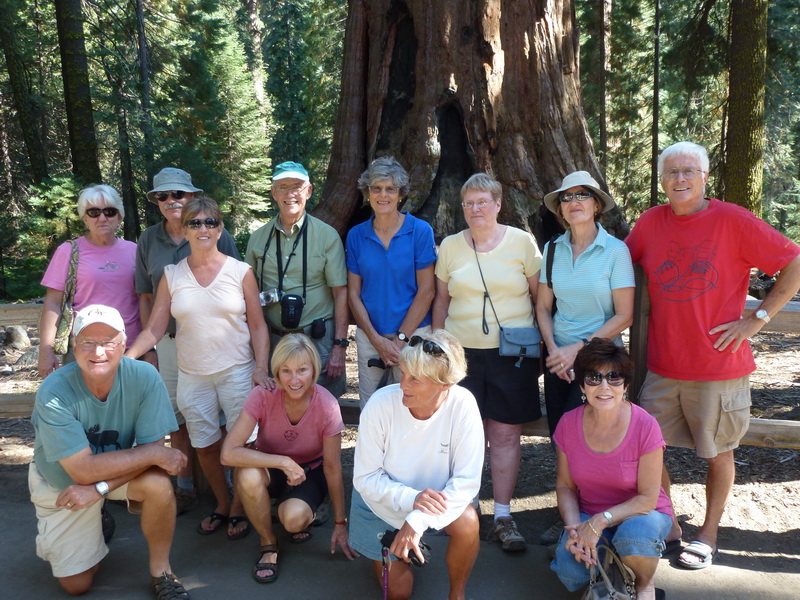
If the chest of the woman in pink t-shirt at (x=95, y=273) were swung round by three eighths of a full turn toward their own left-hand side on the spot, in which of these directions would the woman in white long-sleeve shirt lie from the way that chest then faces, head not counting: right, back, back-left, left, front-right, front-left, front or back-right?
right

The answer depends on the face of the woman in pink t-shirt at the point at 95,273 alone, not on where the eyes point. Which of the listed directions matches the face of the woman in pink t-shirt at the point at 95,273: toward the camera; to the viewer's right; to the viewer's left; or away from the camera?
toward the camera

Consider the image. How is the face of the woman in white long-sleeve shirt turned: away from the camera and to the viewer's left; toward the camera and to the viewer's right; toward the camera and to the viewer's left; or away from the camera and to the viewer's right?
toward the camera and to the viewer's left

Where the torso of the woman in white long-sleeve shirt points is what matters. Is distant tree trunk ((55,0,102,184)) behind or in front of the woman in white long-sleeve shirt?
behind

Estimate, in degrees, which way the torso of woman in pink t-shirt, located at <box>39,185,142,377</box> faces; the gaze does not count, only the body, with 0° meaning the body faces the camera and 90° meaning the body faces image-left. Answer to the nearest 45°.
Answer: approximately 0°

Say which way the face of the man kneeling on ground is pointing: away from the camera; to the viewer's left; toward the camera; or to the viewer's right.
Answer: toward the camera

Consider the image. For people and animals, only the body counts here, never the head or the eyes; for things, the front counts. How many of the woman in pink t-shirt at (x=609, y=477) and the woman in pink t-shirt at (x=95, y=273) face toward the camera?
2

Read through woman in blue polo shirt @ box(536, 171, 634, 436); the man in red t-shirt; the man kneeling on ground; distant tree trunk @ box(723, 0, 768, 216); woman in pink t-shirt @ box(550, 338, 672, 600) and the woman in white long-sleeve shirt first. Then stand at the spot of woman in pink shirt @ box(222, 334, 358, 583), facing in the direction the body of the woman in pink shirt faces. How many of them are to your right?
1

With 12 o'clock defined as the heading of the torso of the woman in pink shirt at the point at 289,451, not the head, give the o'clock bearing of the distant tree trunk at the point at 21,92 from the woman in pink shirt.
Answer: The distant tree trunk is roughly at 5 o'clock from the woman in pink shirt.

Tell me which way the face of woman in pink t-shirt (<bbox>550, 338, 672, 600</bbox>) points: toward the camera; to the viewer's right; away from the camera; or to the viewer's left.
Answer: toward the camera

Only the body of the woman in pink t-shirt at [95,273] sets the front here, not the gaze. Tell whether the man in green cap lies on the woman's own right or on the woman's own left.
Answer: on the woman's own left

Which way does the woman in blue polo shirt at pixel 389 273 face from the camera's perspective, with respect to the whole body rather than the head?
toward the camera

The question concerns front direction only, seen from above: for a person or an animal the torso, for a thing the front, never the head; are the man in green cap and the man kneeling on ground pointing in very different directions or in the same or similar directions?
same or similar directions

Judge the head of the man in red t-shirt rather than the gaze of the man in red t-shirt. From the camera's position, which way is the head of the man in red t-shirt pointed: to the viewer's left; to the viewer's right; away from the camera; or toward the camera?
toward the camera

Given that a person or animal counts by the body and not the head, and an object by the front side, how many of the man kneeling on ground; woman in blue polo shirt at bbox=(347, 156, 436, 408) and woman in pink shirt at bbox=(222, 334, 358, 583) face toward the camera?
3

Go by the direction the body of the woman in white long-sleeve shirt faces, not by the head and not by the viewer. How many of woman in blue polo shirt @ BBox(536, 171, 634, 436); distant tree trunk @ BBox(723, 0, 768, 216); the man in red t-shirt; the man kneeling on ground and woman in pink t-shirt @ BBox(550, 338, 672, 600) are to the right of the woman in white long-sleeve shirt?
1

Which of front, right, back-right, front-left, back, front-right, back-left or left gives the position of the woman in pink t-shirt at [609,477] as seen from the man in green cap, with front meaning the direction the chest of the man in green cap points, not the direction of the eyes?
front-left

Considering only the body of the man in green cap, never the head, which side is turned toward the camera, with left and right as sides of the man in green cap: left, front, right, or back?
front

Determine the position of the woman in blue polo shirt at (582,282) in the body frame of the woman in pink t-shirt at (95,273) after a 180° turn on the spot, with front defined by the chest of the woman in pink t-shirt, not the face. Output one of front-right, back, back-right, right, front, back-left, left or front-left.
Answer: back-right

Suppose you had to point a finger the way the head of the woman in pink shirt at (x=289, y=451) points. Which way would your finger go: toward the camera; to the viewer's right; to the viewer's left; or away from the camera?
toward the camera
